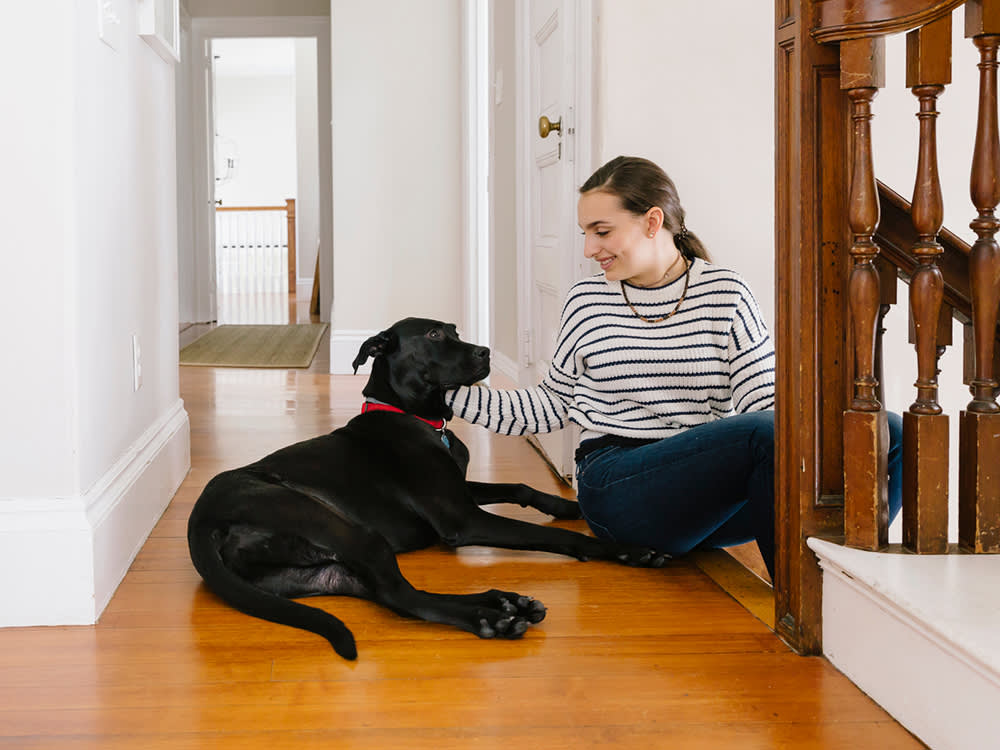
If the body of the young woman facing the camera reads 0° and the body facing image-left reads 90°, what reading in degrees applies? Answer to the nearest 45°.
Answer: approximately 0°

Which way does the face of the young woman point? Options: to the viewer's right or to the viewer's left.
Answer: to the viewer's left
